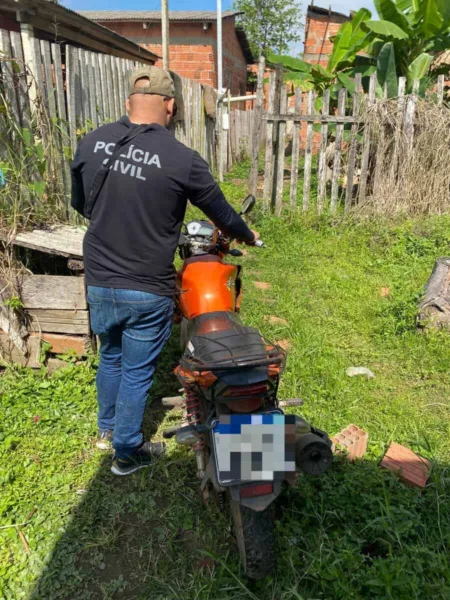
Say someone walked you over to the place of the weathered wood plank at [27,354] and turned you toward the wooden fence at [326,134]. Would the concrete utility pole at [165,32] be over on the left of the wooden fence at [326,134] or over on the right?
left

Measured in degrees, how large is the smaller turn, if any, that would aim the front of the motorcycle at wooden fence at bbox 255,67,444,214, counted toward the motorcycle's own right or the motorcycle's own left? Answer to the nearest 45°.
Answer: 0° — it already faces it

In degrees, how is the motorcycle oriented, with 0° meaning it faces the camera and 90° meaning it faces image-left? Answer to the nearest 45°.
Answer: approximately 180°

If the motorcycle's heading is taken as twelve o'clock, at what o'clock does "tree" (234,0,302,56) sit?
The tree is roughly at 12 o'clock from the motorcycle.

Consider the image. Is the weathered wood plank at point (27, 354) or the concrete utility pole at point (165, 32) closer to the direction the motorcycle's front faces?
the concrete utility pole

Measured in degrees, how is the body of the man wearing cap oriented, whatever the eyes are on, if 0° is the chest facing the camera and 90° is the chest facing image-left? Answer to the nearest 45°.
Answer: approximately 225°

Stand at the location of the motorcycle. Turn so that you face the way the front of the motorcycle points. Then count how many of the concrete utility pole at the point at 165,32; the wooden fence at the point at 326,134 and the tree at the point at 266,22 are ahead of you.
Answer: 3

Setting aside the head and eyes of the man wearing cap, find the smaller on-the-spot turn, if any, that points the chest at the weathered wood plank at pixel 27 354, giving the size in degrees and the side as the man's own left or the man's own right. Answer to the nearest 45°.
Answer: approximately 90° to the man's own left
